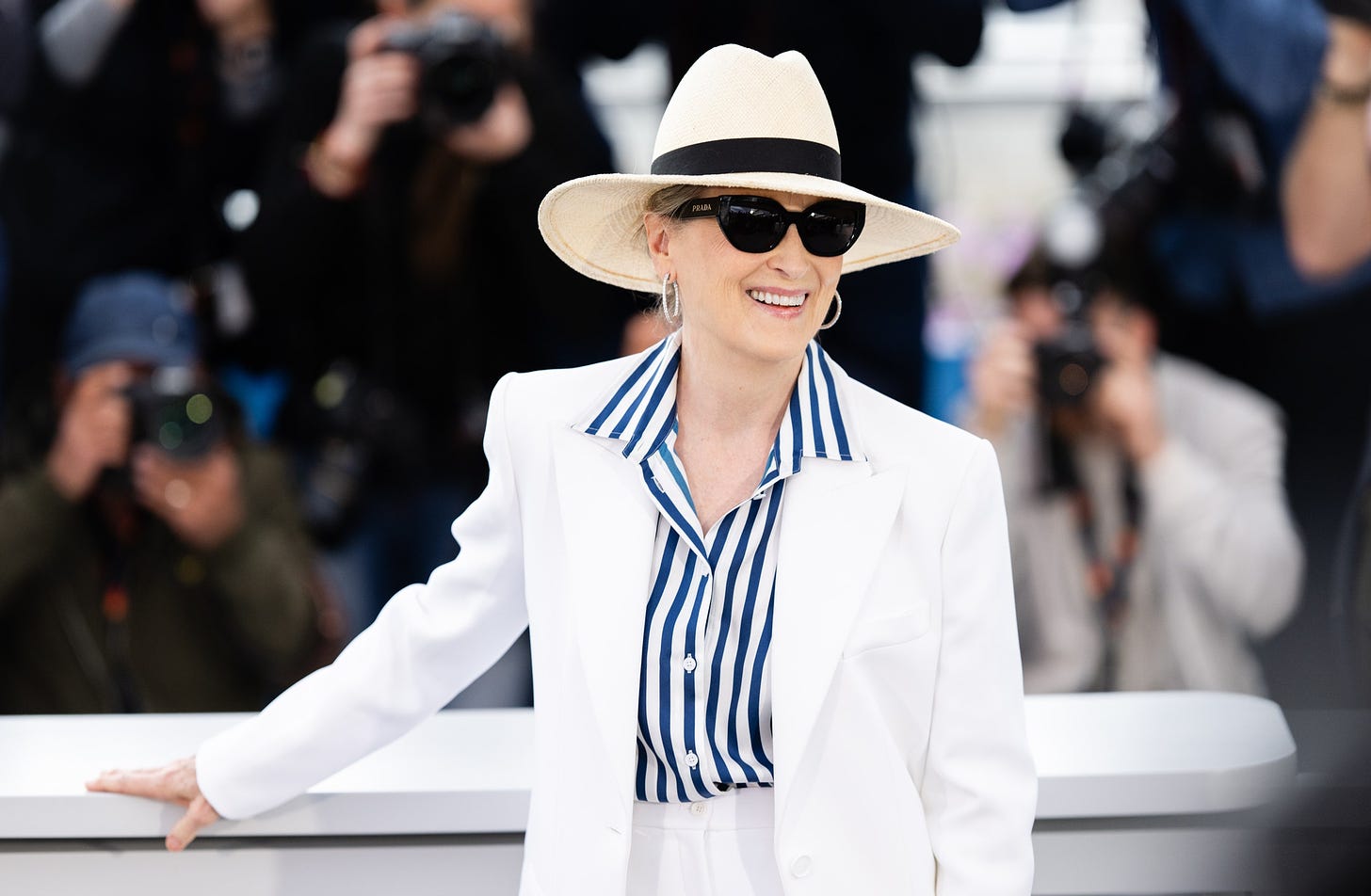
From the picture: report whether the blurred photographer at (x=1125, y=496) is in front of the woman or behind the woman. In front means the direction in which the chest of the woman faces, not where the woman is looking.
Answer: behind

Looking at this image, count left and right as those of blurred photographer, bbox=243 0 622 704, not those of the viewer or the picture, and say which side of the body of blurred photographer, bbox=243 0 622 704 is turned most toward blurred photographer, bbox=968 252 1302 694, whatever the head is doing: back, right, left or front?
left

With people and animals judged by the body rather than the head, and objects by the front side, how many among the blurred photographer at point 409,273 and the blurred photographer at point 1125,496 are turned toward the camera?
2

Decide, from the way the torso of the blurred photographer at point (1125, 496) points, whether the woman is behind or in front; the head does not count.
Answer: in front

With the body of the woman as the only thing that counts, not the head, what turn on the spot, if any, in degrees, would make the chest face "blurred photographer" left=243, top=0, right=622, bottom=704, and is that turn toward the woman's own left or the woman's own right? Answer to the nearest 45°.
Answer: approximately 180°

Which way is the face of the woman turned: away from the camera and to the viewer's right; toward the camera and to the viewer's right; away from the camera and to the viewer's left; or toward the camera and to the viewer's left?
toward the camera and to the viewer's right
